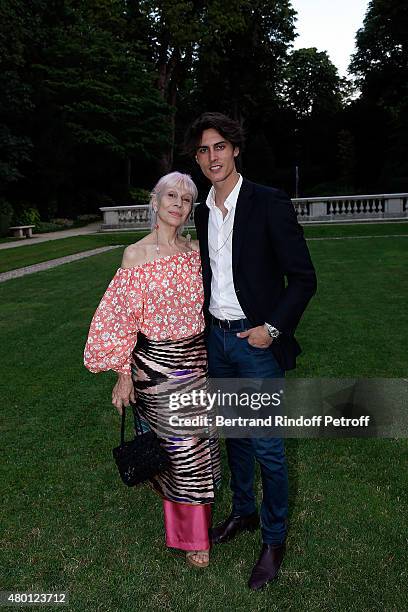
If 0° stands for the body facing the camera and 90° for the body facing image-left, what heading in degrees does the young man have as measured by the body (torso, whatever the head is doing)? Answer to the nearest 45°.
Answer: approximately 45°

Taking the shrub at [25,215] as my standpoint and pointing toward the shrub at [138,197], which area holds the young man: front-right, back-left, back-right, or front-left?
back-right

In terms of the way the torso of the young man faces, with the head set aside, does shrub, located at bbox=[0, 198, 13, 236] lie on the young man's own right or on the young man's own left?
on the young man's own right

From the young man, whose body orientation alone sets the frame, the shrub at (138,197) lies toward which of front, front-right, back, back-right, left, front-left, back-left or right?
back-right

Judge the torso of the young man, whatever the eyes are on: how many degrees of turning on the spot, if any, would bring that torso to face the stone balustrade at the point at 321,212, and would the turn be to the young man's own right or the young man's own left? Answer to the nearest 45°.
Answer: approximately 135° to the young man's own right

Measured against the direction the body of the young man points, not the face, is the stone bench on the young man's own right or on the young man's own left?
on the young man's own right

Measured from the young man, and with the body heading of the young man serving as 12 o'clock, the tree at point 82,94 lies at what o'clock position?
The tree is roughly at 4 o'clock from the young man.
